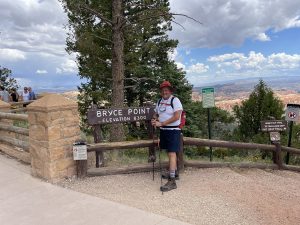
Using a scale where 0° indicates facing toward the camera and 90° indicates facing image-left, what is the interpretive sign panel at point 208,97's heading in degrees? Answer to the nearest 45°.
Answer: approximately 0°

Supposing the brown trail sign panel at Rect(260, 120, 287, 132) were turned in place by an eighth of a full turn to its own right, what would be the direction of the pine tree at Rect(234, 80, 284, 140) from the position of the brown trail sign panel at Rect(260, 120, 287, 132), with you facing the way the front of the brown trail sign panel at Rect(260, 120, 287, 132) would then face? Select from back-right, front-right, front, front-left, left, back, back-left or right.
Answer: back-right

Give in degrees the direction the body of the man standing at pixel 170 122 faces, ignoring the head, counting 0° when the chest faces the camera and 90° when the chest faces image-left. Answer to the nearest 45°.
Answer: approximately 45°

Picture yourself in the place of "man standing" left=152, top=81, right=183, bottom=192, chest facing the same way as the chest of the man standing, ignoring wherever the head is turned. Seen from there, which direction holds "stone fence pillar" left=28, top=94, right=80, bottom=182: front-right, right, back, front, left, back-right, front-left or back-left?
front-right

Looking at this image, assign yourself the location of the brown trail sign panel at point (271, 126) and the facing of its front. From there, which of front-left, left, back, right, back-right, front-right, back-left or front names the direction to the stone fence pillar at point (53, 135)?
front-right
